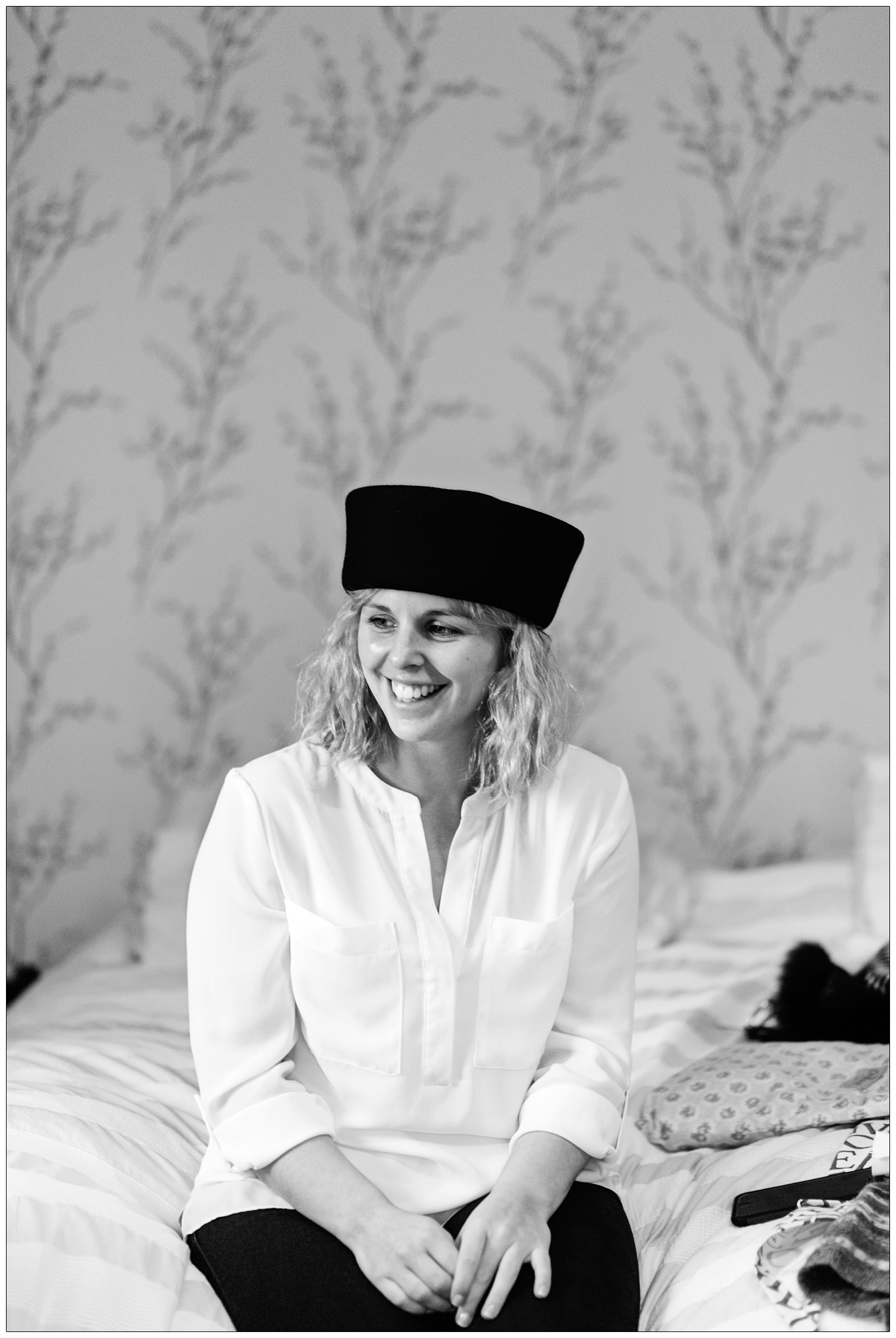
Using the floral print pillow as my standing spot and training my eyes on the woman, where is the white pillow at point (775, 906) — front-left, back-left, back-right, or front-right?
back-right

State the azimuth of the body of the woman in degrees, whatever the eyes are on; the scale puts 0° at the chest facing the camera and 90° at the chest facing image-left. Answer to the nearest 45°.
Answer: approximately 0°
